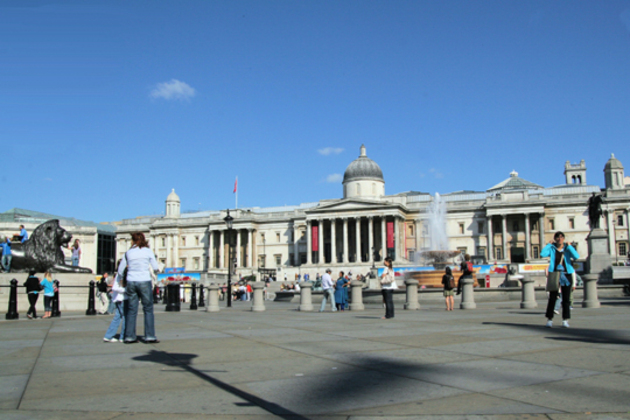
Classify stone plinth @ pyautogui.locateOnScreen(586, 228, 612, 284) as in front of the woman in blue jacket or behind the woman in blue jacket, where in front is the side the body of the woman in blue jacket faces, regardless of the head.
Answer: behind

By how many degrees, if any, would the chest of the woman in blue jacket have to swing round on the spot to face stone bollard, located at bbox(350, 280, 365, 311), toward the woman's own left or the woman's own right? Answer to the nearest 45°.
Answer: approximately 135° to the woman's own right

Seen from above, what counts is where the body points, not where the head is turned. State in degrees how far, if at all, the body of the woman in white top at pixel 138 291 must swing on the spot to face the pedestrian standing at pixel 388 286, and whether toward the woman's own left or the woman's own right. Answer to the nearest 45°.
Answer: approximately 45° to the woman's own right

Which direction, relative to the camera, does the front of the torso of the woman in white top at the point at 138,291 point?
away from the camera

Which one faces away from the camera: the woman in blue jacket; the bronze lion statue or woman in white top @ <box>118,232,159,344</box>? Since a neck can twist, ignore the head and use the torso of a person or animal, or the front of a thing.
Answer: the woman in white top

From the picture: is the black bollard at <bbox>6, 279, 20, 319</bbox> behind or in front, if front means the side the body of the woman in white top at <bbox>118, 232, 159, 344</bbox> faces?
in front

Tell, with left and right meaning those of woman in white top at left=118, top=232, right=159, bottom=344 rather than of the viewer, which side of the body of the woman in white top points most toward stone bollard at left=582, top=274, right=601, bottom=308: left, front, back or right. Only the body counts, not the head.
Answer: right

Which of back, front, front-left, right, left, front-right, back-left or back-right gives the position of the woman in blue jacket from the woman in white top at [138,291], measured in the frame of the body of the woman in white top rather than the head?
right

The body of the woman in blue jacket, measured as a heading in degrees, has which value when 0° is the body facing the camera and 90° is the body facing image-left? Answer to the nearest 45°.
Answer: approximately 0°
